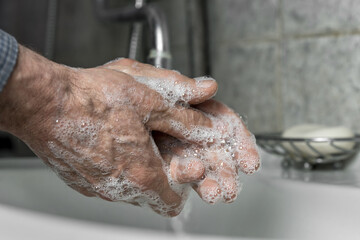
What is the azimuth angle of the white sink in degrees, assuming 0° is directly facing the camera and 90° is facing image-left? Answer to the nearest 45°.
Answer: approximately 0°
